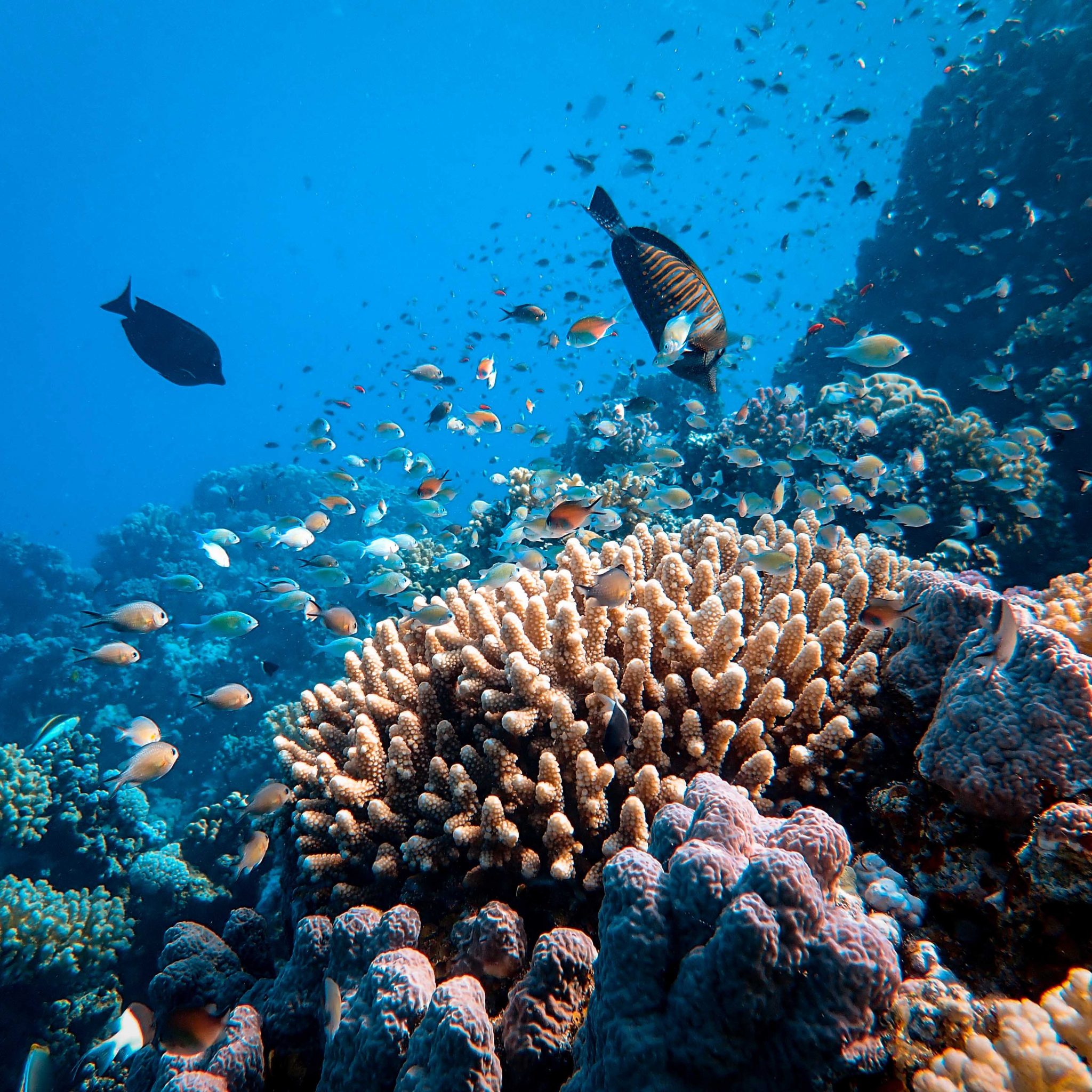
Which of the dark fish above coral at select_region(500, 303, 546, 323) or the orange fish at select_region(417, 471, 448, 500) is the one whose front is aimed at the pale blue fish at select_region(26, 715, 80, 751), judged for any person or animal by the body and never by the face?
the orange fish

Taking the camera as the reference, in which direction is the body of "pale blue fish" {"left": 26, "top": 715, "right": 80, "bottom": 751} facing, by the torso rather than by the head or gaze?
to the viewer's right

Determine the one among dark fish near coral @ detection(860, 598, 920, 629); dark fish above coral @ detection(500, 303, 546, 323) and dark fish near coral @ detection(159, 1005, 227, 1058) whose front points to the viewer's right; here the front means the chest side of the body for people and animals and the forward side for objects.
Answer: dark fish above coral @ detection(500, 303, 546, 323)

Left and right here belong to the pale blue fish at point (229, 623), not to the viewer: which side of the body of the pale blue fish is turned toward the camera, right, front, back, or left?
right

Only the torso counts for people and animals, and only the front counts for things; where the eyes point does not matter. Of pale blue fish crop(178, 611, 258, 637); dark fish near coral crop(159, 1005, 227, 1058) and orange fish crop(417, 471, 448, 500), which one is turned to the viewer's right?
the pale blue fish
